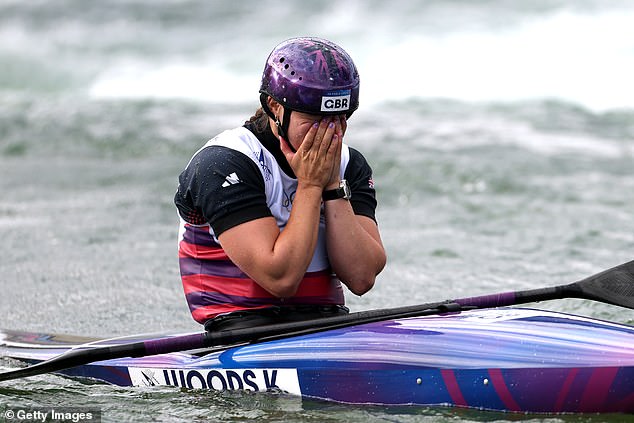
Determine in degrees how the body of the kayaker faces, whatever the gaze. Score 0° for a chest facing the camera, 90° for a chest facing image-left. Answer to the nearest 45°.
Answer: approximately 315°
